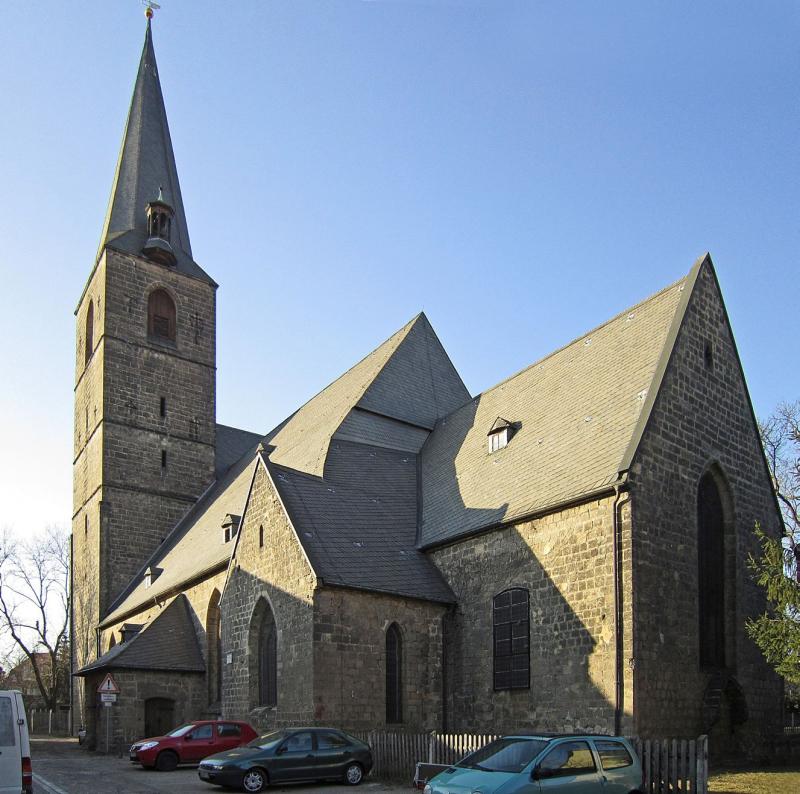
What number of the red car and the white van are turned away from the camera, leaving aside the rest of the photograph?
1

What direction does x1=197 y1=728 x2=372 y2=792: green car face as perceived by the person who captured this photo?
facing the viewer and to the left of the viewer

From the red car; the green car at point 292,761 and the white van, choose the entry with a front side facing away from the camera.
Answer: the white van

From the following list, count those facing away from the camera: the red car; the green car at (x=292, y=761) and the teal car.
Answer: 0

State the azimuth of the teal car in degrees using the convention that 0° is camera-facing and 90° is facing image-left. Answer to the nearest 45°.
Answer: approximately 45°

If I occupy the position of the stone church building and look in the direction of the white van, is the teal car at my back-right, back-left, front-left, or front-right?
front-left

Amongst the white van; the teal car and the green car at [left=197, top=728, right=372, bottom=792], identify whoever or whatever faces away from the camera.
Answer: the white van

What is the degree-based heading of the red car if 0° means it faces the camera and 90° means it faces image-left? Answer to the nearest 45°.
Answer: approximately 45°

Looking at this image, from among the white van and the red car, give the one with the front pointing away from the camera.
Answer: the white van

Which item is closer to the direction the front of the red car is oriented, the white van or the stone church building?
the white van

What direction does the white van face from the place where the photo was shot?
facing away from the viewer
